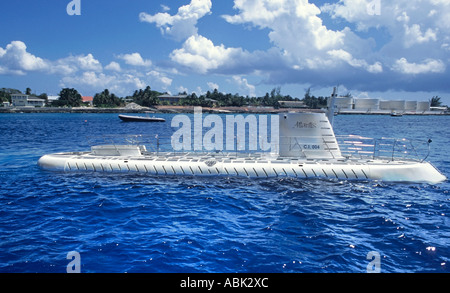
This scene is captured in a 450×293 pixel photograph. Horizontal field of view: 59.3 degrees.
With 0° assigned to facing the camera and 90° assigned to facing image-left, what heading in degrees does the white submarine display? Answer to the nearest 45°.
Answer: approximately 270°
